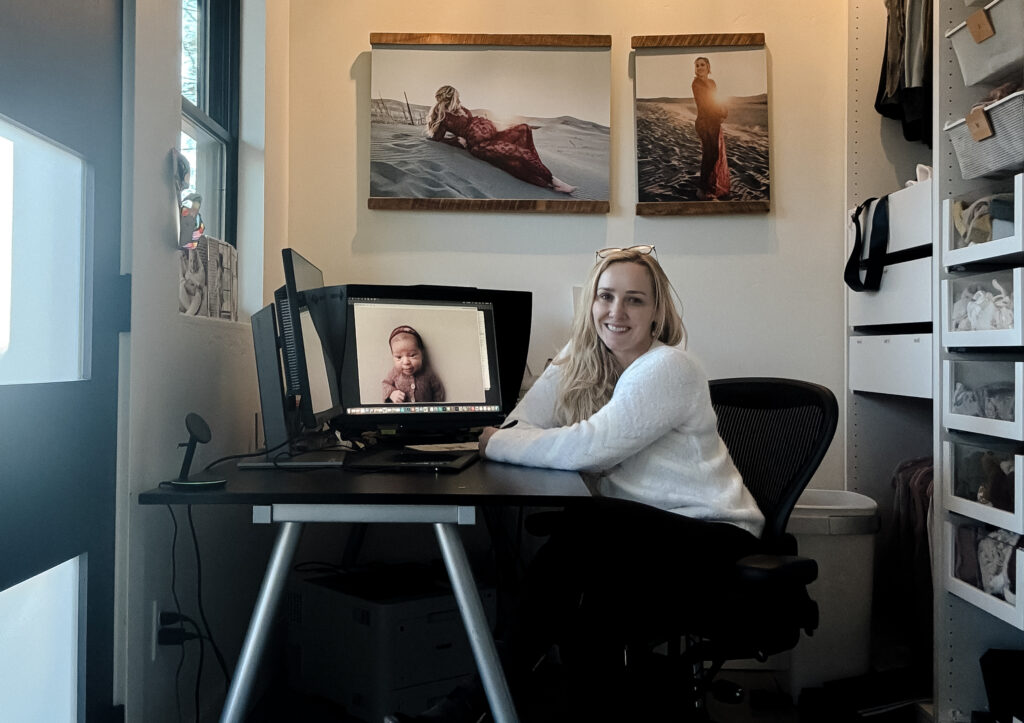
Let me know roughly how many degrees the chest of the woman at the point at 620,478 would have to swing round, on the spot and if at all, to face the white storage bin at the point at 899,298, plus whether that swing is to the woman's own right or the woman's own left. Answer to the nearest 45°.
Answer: approximately 180°

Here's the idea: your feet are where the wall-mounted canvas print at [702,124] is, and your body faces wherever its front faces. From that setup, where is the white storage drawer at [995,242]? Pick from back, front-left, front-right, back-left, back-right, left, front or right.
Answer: front-left

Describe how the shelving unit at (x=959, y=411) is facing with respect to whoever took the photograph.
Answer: facing the viewer and to the left of the viewer

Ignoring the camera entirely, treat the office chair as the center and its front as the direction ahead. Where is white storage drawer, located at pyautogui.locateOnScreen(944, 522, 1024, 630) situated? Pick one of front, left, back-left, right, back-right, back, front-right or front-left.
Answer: back

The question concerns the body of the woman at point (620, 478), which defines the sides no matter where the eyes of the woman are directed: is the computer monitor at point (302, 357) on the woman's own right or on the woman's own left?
on the woman's own right

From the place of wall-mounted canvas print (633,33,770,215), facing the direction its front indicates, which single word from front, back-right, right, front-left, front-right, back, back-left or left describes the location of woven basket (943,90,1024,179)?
front-left

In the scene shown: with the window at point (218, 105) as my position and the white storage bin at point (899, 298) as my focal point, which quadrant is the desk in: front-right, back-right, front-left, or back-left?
front-right

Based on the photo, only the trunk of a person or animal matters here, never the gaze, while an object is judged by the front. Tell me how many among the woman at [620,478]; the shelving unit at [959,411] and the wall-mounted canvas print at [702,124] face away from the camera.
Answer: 0

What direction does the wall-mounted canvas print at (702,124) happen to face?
toward the camera

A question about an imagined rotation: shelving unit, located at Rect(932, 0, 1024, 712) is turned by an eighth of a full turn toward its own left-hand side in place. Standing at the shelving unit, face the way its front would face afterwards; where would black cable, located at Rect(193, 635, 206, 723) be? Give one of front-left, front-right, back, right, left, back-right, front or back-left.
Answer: front-right

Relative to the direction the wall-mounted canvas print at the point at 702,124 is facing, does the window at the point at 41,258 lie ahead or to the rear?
ahead

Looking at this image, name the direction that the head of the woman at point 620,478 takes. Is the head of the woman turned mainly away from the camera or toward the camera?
toward the camera
